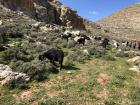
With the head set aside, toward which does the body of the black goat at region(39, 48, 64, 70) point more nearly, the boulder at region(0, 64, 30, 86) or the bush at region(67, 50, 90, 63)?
the boulder

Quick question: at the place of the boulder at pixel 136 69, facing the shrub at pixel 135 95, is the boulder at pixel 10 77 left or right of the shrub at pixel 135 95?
right

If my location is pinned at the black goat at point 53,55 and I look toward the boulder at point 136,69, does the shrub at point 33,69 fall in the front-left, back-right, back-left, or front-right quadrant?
back-right

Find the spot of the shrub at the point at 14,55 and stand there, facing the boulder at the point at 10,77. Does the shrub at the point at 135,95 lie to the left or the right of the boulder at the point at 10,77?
left

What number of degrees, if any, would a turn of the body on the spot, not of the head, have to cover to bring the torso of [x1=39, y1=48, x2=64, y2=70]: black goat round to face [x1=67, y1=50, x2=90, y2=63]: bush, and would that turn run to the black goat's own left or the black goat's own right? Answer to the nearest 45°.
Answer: approximately 135° to the black goat's own right

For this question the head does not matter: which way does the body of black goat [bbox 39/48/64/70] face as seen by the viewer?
to the viewer's left

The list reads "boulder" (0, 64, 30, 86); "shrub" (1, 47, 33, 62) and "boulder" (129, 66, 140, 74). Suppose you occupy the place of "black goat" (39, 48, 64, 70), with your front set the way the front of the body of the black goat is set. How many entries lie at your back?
1

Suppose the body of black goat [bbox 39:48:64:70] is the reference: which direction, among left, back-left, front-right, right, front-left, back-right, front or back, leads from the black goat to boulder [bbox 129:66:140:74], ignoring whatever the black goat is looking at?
back

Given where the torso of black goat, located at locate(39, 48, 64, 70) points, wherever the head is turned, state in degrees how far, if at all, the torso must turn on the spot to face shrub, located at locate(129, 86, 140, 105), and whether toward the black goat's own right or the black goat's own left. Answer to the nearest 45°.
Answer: approximately 135° to the black goat's own left

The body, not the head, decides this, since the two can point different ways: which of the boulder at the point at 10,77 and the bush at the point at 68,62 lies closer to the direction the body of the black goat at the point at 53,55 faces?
the boulder
